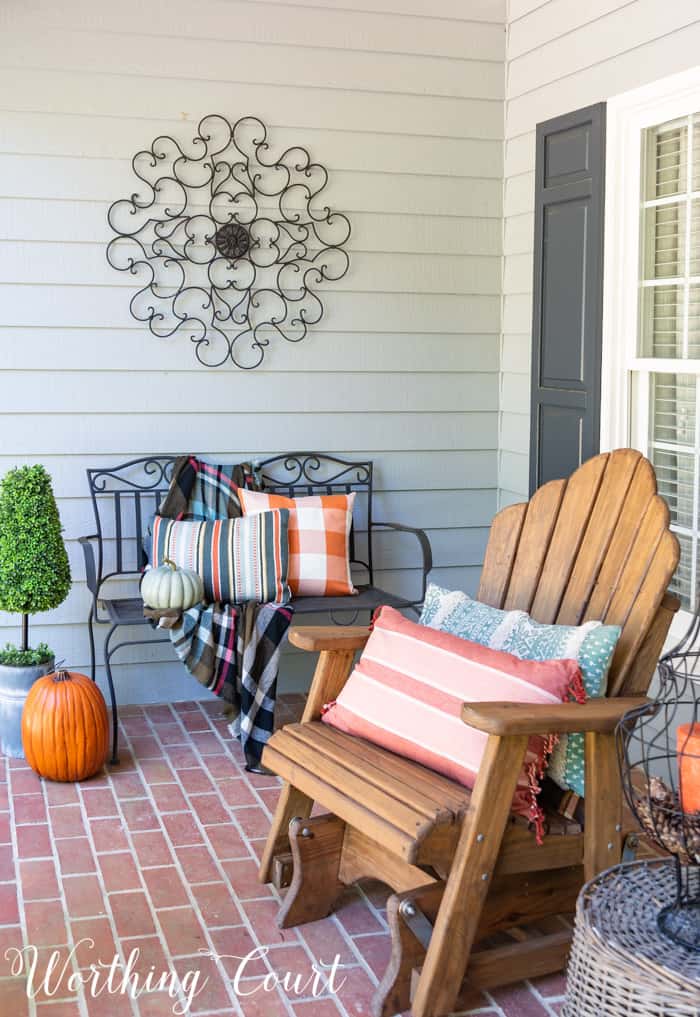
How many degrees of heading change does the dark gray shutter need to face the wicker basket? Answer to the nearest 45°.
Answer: approximately 45° to its left

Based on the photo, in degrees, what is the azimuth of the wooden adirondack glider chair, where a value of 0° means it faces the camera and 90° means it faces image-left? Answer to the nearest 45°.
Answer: approximately 45°

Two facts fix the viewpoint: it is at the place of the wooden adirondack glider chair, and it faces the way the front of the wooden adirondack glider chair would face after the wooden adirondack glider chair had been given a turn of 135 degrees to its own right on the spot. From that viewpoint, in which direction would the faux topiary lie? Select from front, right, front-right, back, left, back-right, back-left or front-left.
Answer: front-left

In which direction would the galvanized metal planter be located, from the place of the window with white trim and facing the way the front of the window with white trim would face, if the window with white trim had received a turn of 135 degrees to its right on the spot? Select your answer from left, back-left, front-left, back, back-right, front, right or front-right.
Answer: left

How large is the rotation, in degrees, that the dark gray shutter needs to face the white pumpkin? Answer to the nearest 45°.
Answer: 0° — it already faces it

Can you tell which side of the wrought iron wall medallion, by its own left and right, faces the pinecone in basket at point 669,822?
front

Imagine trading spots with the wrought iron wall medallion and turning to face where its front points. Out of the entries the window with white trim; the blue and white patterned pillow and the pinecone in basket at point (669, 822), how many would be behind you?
0

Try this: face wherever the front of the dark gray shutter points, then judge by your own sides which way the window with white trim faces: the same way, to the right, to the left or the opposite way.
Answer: the same way

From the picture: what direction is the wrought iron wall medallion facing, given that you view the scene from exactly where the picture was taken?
facing the viewer

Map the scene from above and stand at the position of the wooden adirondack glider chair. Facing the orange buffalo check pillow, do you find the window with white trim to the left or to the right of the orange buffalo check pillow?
right

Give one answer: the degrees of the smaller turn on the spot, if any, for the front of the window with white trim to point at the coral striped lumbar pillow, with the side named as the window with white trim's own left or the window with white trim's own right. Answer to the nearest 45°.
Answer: approximately 45° to the window with white trim's own left

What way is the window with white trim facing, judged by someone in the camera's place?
facing the viewer and to the left of the viewer

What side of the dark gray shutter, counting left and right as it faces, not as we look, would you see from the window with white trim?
left

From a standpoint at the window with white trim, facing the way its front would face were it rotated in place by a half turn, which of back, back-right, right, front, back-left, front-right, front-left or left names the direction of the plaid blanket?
back-left

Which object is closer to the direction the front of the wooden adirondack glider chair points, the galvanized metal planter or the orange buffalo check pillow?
the galvanized metal planter

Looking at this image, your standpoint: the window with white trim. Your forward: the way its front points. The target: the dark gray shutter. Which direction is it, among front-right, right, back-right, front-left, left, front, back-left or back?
right

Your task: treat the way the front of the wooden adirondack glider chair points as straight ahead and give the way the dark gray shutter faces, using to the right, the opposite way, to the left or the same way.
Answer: the same way

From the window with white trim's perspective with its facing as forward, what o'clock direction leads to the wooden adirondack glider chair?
The wooden adirondack glider chair is roughly at 11 o'clock from the window with white trim.

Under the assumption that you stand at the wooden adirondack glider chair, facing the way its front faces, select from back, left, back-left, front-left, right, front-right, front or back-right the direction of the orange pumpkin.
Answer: right
